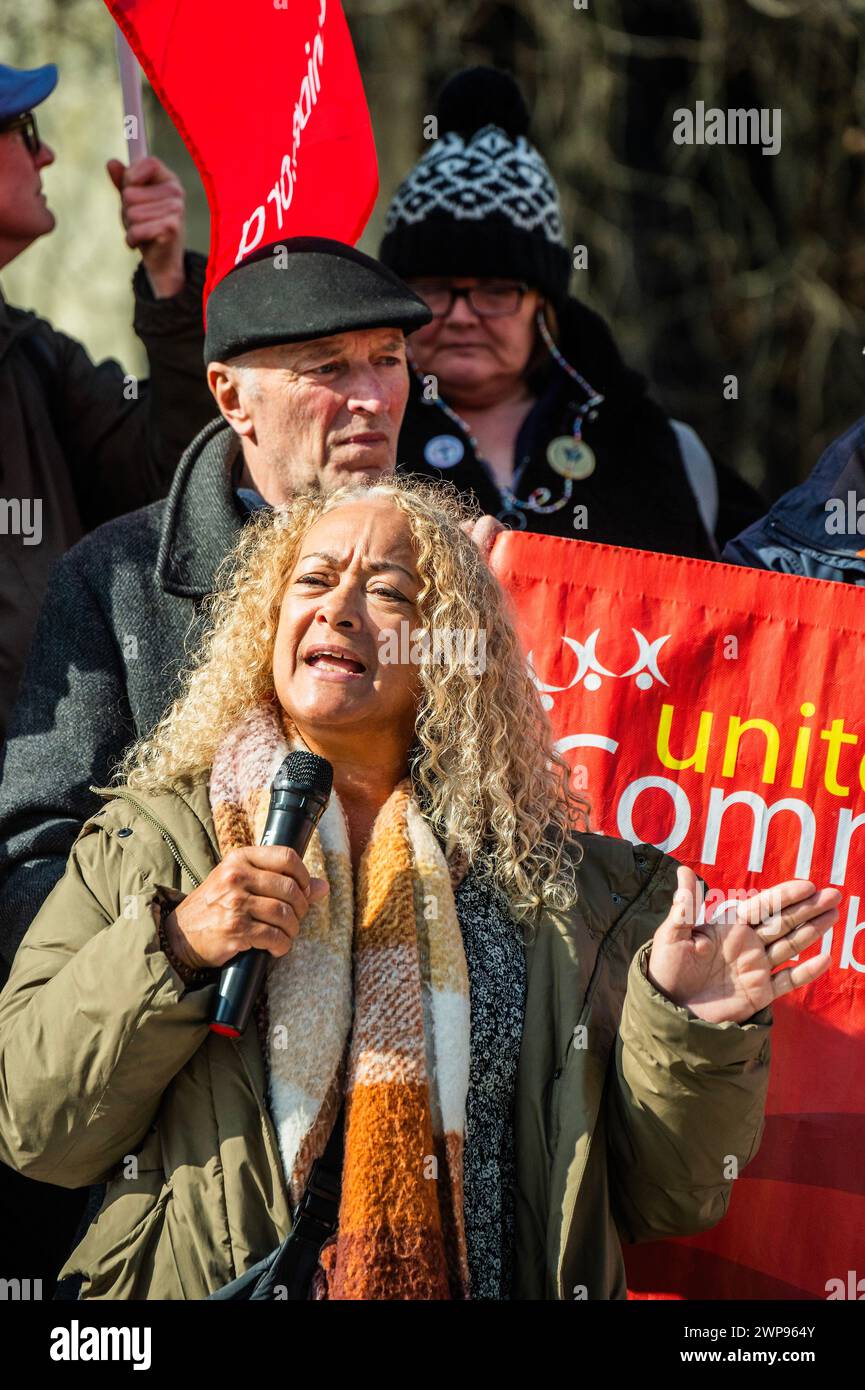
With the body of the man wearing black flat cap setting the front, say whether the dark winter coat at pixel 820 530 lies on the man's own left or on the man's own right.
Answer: on the man's own left

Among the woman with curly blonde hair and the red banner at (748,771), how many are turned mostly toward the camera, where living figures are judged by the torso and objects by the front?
2

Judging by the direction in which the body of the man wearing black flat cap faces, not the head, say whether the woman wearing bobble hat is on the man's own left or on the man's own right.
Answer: on the man's own left

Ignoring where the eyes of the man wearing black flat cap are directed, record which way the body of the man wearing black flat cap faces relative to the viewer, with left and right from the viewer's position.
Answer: facing the viewer and to the right of the viewer

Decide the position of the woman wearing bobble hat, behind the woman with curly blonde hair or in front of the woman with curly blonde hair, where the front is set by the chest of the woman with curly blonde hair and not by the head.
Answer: behind

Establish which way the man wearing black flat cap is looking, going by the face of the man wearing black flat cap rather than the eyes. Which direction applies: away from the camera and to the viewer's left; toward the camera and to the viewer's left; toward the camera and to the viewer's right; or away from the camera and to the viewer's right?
toward the camera and to the viewer's right

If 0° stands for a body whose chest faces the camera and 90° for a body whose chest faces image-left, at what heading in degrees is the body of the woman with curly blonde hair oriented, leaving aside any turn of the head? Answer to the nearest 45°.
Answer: approximately 0°

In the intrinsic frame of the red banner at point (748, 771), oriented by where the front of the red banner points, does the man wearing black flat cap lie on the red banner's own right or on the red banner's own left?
on the red banner's own right

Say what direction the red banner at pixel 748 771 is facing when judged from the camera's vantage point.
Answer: facing the viewer
